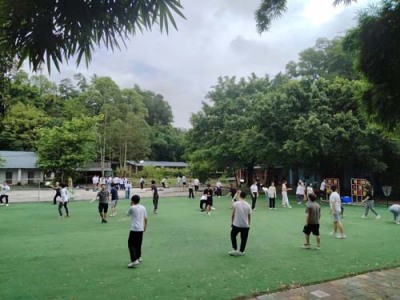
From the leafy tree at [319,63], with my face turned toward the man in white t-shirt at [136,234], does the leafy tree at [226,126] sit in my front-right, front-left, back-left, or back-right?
front-right

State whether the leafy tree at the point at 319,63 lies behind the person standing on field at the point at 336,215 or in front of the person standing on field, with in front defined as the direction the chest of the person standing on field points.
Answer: in front

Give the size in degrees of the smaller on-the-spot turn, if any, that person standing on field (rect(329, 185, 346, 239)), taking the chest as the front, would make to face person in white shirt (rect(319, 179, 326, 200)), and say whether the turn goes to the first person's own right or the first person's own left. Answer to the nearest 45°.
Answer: approximately 45° to the first person's own right

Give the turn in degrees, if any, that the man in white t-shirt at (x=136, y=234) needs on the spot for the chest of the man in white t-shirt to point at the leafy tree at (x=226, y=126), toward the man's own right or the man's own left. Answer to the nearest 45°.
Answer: approximately 45° to the man's own right

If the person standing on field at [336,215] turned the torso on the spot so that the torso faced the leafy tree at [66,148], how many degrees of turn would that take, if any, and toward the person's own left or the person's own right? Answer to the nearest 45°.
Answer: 0° — they already face it

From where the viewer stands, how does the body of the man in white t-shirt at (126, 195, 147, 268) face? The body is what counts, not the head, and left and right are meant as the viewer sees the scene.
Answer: facing away from the viewer and to the left of the viewer

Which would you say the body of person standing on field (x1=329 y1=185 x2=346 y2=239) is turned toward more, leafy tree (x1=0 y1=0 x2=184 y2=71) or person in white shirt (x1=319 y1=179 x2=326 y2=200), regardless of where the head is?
the person in white shirt

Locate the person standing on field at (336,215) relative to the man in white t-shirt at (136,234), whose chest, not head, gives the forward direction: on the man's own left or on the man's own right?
on the man's own right
